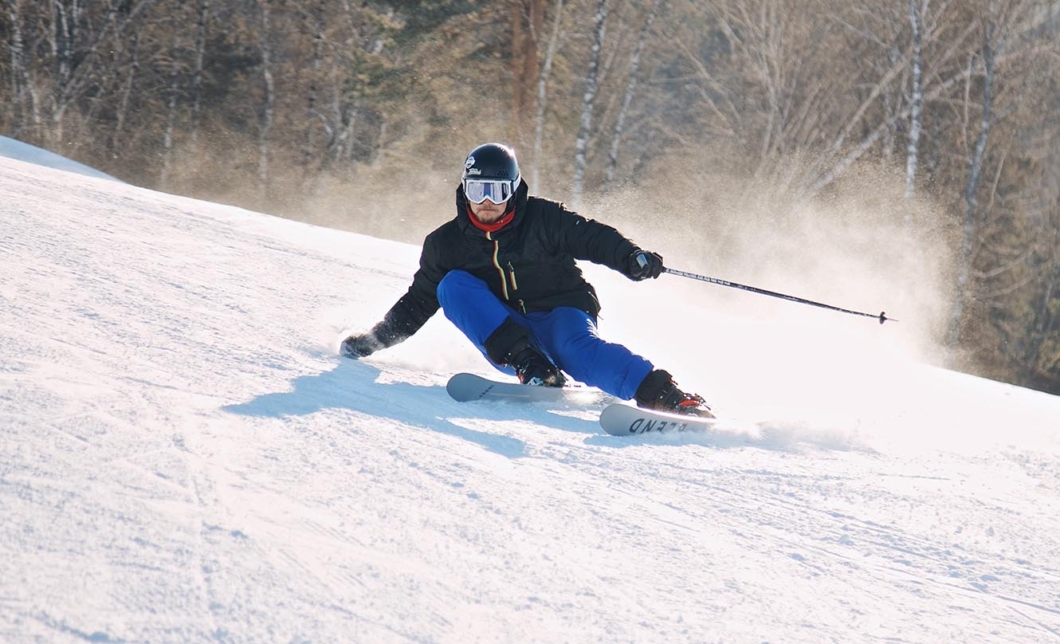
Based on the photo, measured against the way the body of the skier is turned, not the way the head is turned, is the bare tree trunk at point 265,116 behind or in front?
behind

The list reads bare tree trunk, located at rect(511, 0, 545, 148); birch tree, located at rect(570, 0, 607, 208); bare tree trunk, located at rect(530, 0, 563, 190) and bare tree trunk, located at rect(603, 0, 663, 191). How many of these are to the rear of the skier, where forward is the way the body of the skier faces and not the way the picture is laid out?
4

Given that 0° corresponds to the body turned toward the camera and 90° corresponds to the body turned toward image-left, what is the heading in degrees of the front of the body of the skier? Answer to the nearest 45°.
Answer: approximately 0°

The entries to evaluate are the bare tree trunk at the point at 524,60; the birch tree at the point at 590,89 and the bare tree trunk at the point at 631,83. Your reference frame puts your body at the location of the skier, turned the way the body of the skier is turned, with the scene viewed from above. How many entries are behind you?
3

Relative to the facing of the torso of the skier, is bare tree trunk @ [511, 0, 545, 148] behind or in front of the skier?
behind

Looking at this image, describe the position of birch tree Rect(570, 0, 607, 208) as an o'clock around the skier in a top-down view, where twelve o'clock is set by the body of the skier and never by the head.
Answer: The birch tree is roughly at 6 o'clock from the skier.

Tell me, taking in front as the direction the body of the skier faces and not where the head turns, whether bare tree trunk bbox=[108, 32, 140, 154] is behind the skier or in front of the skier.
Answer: behind

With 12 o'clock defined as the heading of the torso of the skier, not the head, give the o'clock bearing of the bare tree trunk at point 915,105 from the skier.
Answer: The bare tree trunk is roughly at 7 o'clock from the skier.

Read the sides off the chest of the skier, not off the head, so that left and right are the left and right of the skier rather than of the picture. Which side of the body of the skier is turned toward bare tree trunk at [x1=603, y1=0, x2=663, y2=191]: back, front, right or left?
back

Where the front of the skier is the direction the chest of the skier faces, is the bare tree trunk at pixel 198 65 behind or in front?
behind

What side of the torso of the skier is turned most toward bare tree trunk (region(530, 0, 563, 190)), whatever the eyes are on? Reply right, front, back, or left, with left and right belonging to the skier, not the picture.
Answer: back

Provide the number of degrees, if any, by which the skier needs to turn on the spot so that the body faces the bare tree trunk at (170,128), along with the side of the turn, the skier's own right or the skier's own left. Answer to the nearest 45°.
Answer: approximately 135° to the skier's own right

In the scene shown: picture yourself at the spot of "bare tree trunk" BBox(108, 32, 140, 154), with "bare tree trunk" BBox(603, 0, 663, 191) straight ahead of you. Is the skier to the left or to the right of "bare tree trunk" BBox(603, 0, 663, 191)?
right
